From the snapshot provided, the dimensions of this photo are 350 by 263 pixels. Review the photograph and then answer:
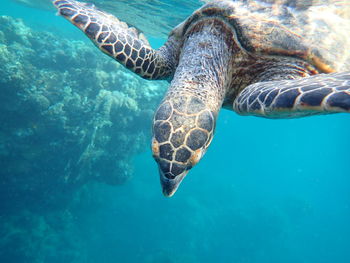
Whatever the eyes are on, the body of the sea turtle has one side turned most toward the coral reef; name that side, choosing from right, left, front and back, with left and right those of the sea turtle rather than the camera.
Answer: right

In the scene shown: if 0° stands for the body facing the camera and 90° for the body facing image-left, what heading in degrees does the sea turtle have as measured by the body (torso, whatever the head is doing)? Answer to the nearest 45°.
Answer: approximately 45°
